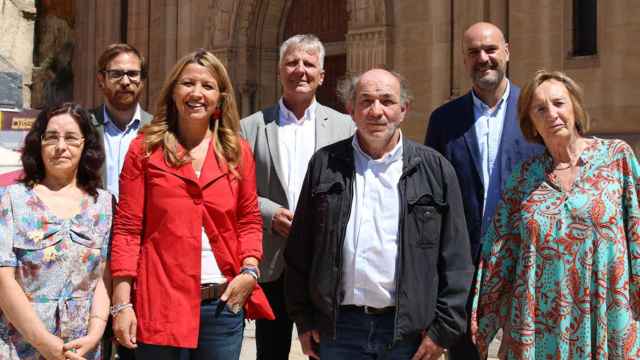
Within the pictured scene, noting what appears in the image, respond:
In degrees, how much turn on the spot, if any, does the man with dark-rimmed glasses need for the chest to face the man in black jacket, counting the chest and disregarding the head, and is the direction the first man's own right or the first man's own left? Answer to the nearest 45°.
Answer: approximately 45° to the first man's own left

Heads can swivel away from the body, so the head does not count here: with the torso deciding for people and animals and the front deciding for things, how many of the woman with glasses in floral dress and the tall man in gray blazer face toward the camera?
2

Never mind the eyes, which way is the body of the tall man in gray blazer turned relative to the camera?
toward the camera

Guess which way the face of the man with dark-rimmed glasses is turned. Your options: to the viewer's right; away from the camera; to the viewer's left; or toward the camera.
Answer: toward the camera

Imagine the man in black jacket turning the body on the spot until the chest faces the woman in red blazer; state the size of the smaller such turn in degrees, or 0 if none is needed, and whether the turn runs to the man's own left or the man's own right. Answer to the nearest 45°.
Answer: approximately 90° to the man's own right

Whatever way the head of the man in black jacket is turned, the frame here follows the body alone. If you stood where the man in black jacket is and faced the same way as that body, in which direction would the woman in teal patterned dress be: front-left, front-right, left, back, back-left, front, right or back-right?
left

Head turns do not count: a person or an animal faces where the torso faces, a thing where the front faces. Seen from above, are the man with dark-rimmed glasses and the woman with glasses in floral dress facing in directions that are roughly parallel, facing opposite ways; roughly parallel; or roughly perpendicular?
roughly parallel

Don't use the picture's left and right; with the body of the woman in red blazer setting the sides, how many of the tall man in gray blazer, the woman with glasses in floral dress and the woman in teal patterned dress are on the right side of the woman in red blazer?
1

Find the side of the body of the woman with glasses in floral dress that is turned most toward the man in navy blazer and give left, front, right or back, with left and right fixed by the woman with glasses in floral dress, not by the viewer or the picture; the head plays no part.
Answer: left

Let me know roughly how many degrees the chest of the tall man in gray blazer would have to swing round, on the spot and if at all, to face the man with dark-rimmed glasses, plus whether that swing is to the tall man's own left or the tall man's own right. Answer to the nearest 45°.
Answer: approximately 90° to the tall man's own right

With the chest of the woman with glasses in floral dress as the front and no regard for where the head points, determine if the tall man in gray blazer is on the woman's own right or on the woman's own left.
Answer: on the woman's own left

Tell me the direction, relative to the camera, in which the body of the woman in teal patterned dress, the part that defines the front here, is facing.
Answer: toward the camera

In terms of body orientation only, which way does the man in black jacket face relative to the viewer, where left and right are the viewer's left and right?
facing the viewer

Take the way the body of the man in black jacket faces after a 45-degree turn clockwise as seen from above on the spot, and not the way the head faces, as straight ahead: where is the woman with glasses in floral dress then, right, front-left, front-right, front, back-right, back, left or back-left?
front-right
